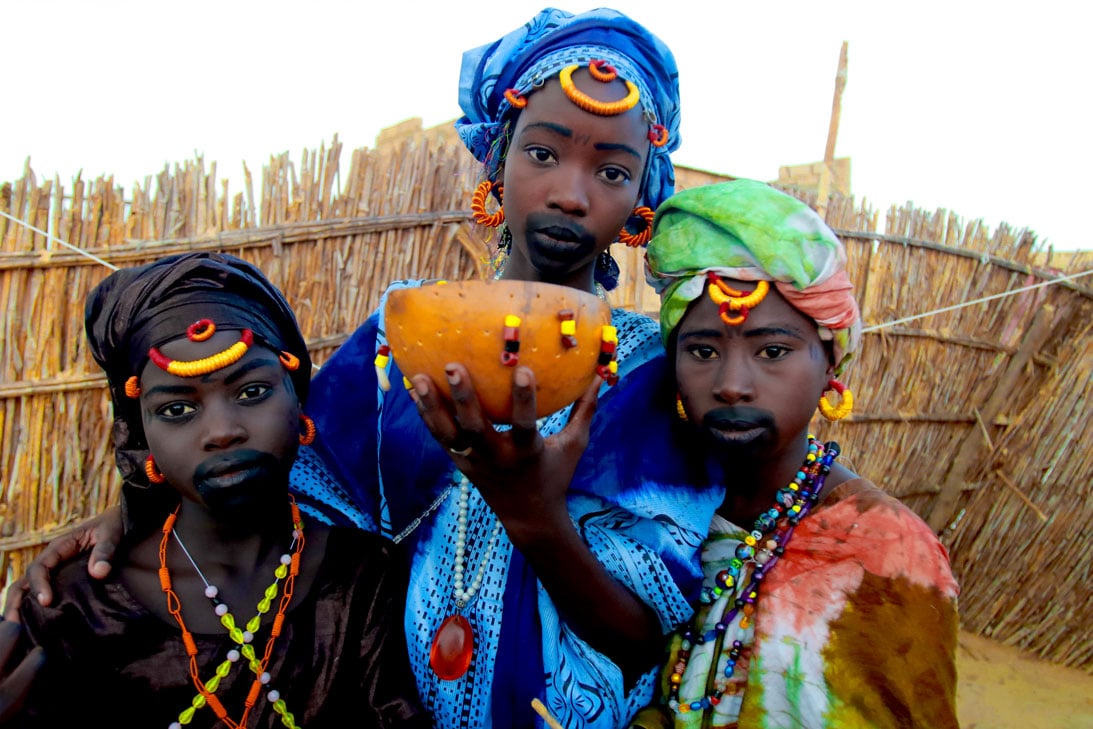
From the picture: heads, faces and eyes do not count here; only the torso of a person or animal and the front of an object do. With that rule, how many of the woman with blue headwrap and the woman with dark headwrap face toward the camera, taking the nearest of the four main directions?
2

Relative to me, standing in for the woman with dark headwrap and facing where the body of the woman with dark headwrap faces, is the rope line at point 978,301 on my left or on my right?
on my left

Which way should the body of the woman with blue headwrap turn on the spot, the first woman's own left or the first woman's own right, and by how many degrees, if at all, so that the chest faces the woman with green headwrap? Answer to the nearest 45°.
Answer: approximately 90° to the first woman's own left

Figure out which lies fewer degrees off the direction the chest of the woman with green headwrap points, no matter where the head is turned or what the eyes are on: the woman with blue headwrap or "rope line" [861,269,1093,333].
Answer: the woman with blue headwrap

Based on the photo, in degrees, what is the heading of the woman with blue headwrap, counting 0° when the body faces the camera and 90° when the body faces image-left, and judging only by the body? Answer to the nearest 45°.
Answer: approximately 0°

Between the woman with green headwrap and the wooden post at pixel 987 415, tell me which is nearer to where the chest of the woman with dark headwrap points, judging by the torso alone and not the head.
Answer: the woman with green headwrap
